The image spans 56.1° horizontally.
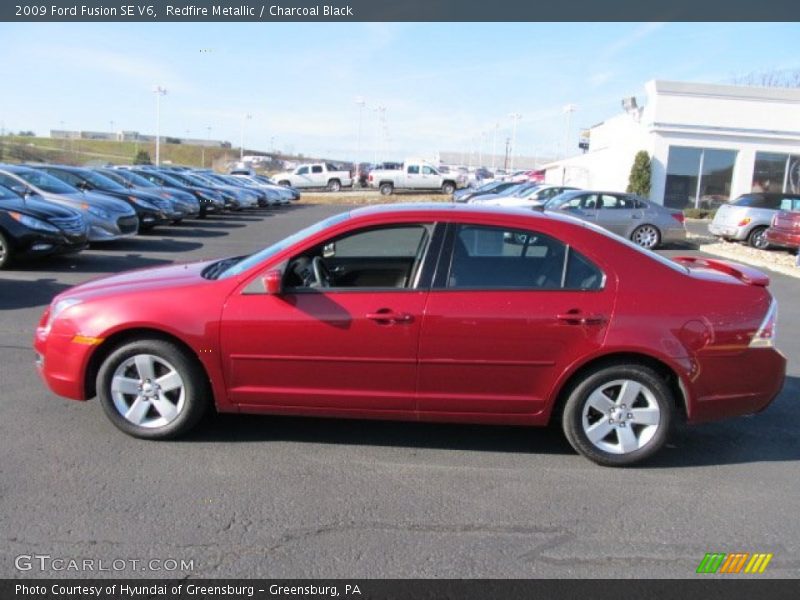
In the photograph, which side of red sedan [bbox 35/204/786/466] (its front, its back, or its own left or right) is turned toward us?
left

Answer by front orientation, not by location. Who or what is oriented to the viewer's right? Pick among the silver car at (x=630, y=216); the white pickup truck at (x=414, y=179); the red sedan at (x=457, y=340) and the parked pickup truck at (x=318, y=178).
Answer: the white pickup truck

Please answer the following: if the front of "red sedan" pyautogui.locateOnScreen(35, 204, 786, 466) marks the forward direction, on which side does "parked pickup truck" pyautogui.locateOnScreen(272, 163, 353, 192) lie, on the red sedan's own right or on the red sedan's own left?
on the red sedan's own right

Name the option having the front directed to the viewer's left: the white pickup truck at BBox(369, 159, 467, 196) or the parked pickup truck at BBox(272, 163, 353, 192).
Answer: the parked pickup truck

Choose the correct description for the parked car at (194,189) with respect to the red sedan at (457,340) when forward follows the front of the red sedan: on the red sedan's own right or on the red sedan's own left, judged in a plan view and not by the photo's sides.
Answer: on the red sedan's own right

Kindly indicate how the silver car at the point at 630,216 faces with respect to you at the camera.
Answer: facing to the left of the viewer

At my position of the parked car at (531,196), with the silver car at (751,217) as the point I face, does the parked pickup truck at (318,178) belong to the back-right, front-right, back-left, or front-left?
back-left

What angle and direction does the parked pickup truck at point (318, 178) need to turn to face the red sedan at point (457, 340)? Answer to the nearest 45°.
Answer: approximately 90° to its left

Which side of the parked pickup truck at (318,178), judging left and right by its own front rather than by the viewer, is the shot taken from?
left
